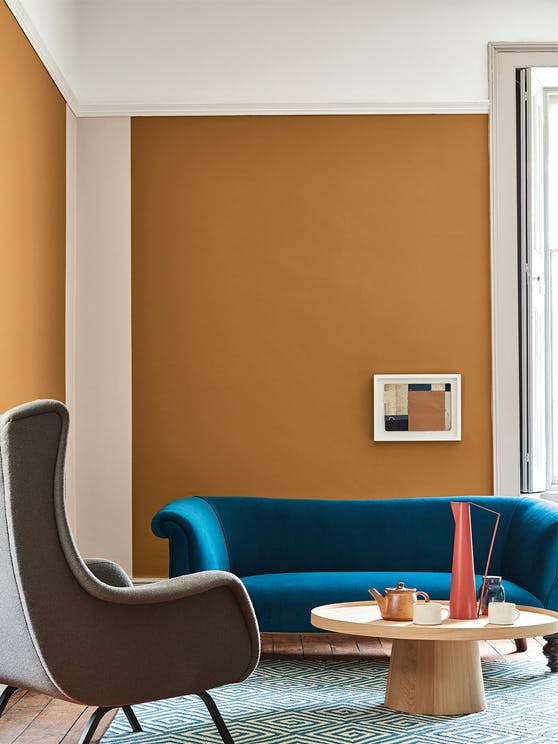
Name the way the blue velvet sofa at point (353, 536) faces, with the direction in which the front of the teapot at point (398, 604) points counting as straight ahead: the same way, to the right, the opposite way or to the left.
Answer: to the left

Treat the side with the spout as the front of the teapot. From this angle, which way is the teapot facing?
to the viewer's left

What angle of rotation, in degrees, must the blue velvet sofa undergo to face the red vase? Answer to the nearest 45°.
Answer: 0° — it already faces it

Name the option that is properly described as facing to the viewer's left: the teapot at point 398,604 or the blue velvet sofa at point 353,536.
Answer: the teapot

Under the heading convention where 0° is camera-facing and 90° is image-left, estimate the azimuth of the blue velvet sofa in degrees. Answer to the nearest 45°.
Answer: approximately 0°

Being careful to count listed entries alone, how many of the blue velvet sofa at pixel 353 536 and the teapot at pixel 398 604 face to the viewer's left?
1

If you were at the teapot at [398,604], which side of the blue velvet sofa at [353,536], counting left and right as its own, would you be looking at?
front
